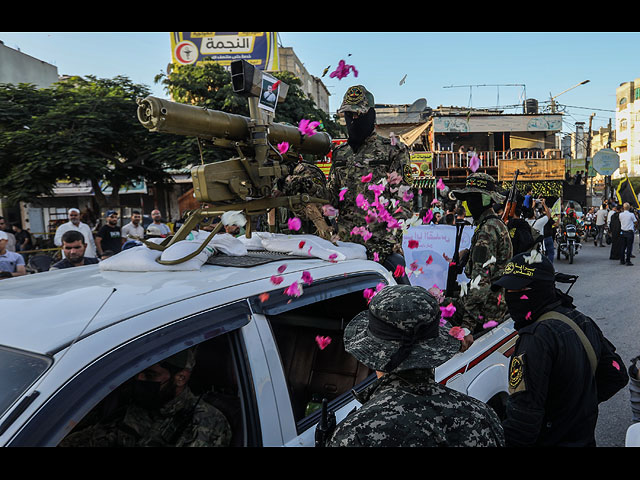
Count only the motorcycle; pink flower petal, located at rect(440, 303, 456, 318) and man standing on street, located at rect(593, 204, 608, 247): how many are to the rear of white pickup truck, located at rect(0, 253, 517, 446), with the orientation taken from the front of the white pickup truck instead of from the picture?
3

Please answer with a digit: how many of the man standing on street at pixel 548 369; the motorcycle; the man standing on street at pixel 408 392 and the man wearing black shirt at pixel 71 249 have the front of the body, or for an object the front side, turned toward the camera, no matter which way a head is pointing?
2

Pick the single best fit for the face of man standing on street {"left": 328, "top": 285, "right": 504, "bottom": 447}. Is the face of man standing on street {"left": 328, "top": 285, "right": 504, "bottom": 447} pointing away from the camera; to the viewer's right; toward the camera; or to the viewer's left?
away from the camera

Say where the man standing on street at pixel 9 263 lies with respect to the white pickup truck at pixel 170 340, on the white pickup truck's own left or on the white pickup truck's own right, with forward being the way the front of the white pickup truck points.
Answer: on the white pickup truck's own right

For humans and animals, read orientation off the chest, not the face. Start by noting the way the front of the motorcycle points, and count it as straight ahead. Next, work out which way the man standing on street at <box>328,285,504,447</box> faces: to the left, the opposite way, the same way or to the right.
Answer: the opposite way

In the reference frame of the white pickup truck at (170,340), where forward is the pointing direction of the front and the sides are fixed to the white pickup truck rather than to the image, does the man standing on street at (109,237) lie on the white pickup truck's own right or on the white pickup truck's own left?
on the white pickup truck's own right

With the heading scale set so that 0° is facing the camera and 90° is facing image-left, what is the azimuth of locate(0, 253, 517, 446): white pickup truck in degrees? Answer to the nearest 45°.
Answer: approximately 45°

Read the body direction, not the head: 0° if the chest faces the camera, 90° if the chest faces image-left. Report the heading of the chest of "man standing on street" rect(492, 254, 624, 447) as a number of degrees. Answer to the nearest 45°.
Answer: approximately 135°

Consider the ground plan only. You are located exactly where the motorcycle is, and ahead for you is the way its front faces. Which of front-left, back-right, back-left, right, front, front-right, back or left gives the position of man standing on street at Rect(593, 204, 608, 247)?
back

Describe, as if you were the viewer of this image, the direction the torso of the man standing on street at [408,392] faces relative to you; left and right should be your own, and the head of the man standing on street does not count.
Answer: facing away from the viewer

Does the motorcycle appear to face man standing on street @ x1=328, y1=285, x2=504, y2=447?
yes
